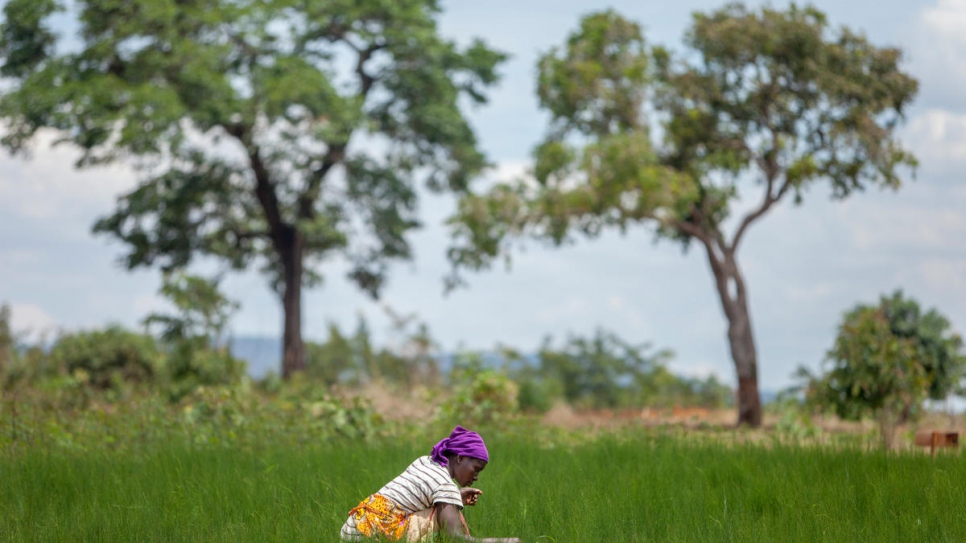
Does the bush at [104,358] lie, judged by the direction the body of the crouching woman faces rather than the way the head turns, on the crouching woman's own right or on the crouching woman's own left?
on the crouching woman's own left

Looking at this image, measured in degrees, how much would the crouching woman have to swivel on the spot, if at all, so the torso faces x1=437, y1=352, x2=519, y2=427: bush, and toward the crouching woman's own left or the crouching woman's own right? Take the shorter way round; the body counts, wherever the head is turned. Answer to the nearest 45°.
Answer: approximately 90° to the crouching woman's own left

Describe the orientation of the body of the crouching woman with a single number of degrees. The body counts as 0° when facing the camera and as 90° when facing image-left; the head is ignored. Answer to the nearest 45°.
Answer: approximately 270°

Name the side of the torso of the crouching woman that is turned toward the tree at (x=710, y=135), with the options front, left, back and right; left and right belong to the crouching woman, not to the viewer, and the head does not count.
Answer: left

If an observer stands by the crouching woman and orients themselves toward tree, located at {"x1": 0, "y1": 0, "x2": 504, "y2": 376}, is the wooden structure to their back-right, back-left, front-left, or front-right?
front-right

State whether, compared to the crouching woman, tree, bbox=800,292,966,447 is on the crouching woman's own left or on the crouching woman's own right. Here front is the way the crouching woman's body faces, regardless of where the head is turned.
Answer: on the crouching woman's own left

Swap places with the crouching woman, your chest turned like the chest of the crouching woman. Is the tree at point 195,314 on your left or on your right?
on your left

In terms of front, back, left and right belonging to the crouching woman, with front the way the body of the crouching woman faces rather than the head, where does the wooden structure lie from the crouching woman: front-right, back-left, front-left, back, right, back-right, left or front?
front-left

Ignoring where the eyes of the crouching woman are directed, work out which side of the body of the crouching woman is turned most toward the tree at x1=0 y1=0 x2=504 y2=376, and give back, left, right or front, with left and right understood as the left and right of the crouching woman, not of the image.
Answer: left
